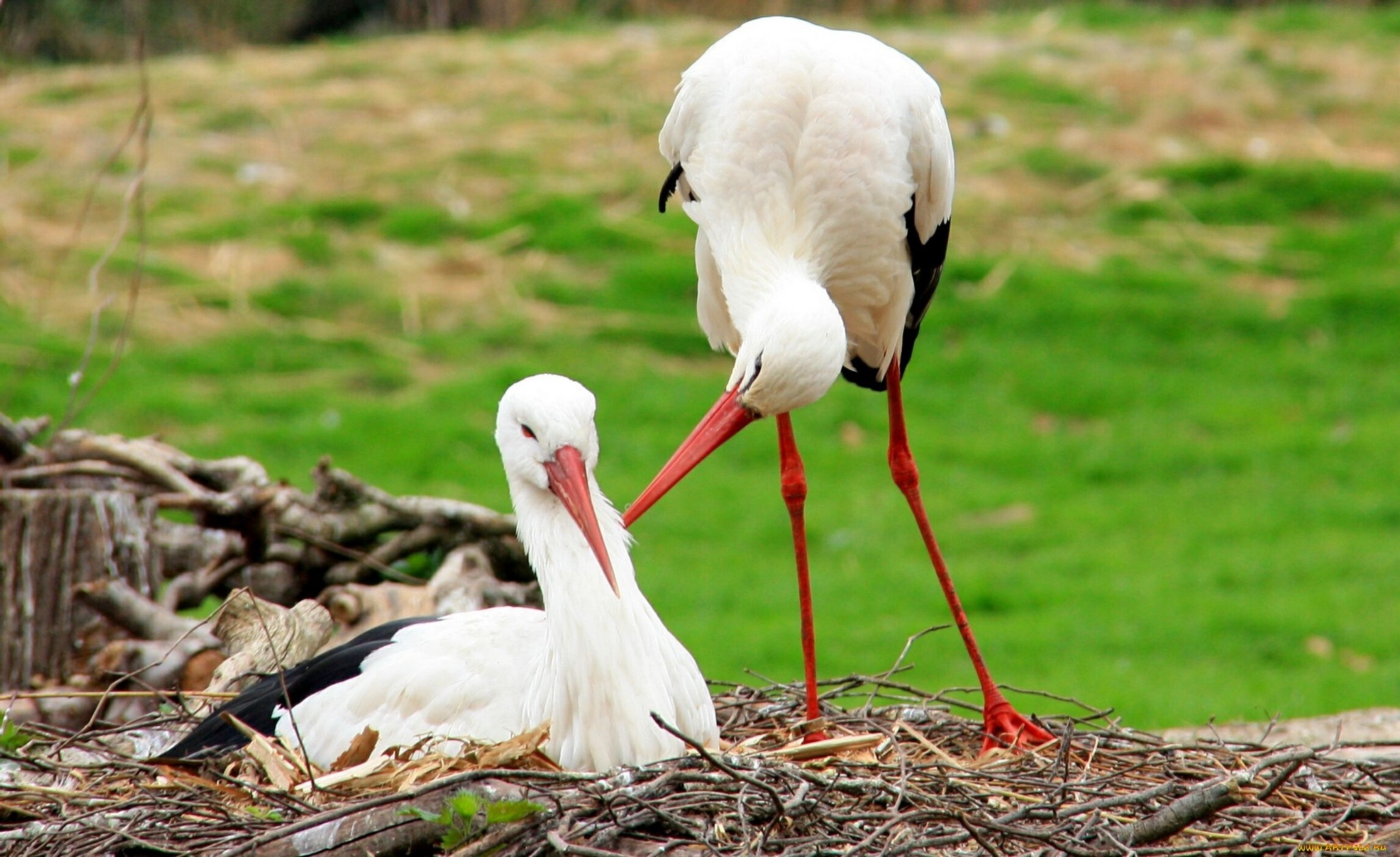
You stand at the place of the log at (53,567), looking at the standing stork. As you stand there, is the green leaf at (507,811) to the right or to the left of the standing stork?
right

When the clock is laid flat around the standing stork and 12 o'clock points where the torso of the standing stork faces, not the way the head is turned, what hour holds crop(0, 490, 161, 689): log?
The log is roughly at 3 o'clock from the standing stork.

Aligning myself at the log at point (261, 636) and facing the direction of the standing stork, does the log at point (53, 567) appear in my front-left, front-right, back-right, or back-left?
back-left

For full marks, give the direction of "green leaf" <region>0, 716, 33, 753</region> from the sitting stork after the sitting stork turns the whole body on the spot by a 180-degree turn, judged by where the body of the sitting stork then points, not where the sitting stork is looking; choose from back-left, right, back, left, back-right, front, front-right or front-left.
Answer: front-left

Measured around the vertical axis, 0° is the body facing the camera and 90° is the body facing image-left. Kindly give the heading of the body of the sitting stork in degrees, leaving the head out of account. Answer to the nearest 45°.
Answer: approximately 315°

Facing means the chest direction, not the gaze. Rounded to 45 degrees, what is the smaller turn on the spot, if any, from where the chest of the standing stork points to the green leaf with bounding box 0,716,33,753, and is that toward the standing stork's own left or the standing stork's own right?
approximately 45° to the standing stork's own right

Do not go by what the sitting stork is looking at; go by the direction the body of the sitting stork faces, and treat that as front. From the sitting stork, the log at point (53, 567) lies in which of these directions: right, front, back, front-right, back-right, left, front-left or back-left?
back

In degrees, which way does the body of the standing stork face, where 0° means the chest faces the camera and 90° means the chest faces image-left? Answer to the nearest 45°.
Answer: approximately 0°

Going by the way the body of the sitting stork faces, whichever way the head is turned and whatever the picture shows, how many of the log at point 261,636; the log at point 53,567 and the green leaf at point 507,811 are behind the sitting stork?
2

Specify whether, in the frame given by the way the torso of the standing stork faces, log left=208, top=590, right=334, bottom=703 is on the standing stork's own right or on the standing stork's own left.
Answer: on the standing stork's own right
